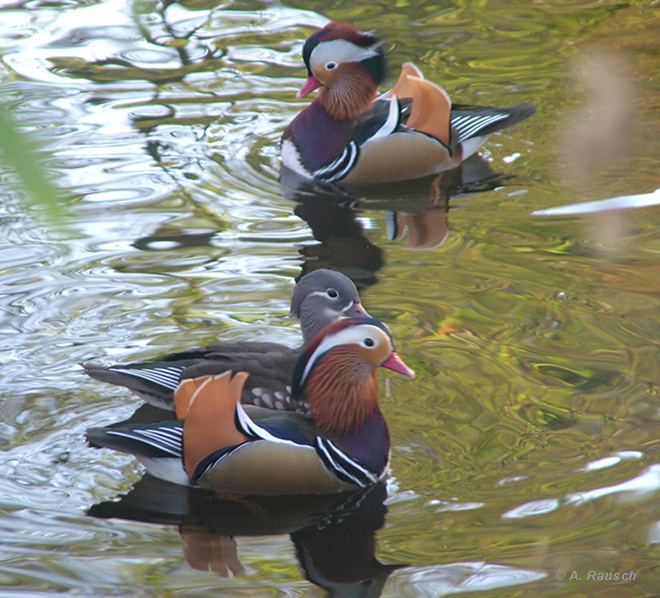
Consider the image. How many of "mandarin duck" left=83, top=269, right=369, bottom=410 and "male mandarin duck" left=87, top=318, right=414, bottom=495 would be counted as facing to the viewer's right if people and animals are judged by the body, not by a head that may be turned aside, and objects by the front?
2

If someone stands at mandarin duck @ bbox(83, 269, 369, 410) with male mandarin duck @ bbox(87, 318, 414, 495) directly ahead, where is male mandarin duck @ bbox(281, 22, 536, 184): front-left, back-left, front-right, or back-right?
back-left

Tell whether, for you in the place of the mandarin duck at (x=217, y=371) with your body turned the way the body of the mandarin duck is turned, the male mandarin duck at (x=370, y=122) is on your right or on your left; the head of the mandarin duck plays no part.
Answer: on your left

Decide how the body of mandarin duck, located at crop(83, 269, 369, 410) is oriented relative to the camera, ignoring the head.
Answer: to the viewer's right

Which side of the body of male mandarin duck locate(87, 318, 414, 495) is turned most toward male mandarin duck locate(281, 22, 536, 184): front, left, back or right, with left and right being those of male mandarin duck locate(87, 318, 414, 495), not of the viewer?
left

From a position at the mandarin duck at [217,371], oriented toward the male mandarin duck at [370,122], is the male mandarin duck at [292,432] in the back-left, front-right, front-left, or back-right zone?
back-right

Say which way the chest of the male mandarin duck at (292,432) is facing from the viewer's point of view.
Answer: to the viewer's right
